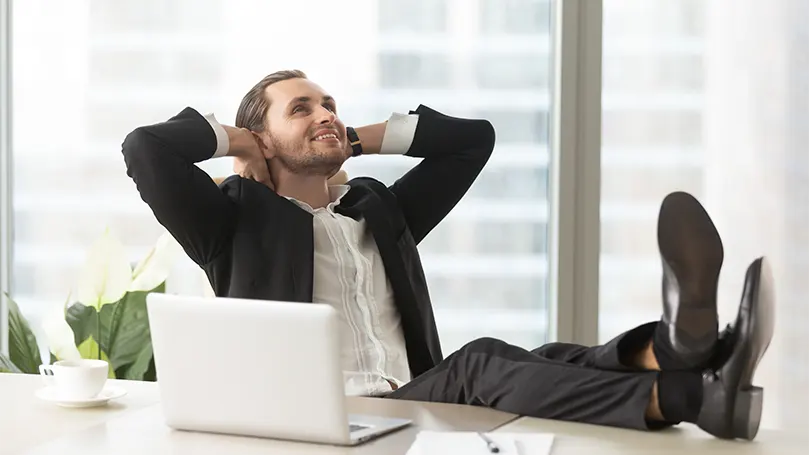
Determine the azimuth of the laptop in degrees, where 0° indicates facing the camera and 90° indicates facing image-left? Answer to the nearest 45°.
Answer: approximately 225°

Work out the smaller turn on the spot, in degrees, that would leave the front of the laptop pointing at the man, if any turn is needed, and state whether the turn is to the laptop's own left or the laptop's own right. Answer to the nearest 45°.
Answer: approximately 45° to the laptop's own left
